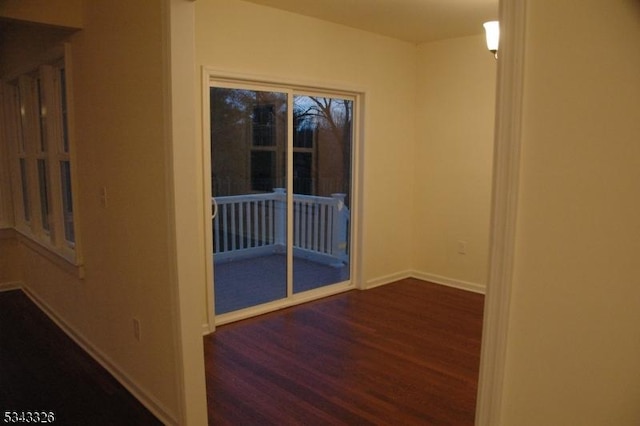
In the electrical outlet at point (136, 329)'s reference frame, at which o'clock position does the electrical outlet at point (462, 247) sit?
the electrical outlet at point (462, 247) is roughly at 7 o'clock from the electrical outlet at point (136, 329).

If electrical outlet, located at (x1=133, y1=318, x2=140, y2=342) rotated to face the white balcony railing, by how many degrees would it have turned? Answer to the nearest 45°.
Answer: approximately 180°

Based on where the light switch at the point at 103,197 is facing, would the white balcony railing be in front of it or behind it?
behind

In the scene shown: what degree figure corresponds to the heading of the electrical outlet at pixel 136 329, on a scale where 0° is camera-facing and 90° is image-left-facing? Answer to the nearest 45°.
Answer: approximately 45°

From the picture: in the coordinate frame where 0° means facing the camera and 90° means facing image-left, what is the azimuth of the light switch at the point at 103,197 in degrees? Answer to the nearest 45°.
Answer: approximately 45°

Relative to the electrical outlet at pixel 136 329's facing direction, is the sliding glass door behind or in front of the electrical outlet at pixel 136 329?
behind
